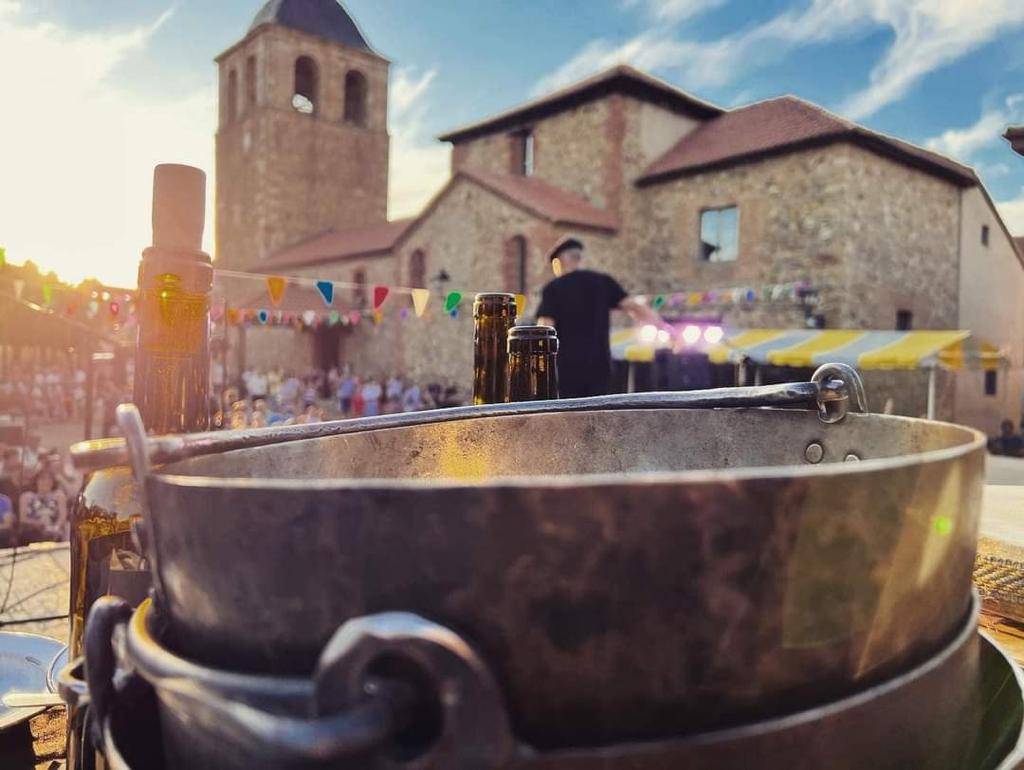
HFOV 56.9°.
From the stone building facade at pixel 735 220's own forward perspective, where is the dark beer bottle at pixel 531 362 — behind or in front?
in front

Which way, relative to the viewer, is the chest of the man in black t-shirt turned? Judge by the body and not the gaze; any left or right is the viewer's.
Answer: facing away from the viewer and to the left of the viewer

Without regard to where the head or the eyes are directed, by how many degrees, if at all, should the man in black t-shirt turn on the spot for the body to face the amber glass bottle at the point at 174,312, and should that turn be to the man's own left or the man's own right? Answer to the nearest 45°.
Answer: approximately 135° to the man's own left

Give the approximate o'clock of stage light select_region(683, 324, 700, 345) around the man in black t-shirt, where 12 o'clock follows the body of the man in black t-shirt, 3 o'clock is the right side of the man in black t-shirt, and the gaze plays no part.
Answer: The stage light is roughly at 2 o'clock from the man in black t-shirt.

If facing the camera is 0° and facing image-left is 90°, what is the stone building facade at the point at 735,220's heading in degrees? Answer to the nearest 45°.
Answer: approximately 45°

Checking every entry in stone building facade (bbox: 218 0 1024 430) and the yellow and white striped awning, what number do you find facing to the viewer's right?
0
